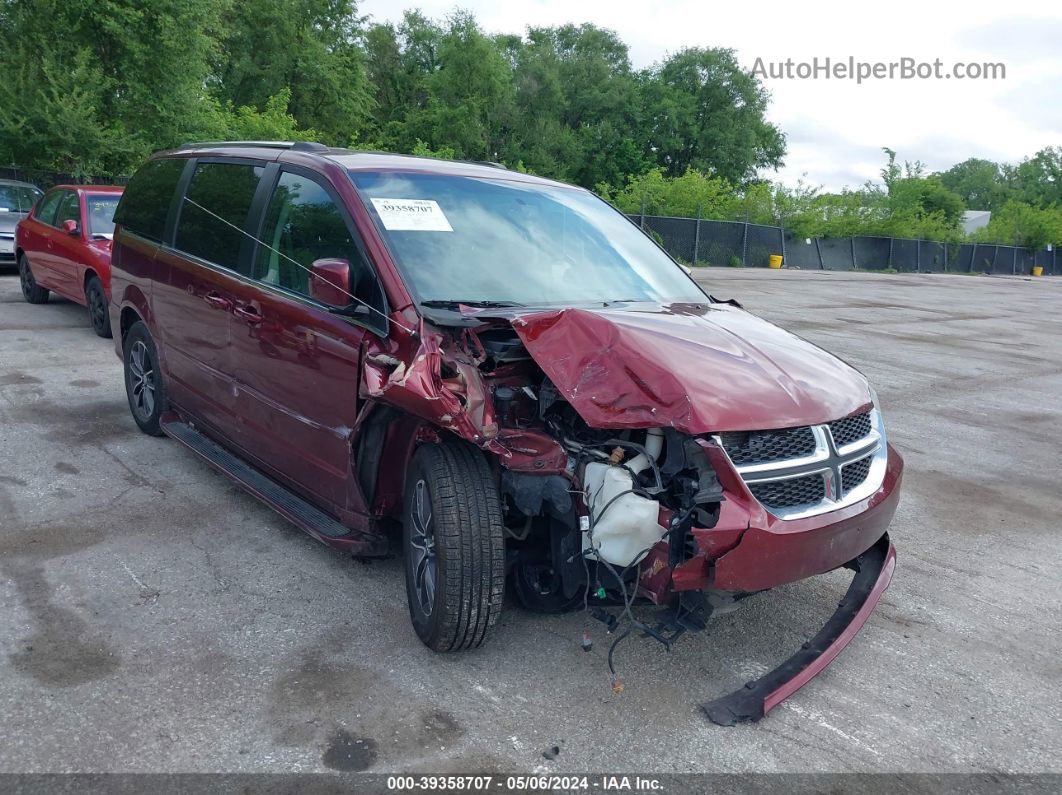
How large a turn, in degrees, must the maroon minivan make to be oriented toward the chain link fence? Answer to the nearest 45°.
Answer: approximately 135° to its left

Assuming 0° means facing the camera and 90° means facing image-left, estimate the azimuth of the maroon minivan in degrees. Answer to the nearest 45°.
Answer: approximately 315°

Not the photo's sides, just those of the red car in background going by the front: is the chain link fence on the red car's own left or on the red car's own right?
on the red car's own left

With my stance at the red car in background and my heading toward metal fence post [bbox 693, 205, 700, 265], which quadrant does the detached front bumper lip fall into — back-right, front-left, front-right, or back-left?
back-right

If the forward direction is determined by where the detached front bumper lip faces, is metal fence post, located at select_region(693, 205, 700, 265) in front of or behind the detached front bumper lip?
behind

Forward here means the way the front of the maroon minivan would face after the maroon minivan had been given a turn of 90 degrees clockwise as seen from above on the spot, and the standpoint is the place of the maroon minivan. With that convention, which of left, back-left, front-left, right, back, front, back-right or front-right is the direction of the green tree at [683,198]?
back-right

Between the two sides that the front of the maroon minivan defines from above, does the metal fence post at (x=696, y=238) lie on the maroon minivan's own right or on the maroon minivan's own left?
on the maroon minivan's own left

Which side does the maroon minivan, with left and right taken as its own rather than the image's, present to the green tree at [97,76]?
back
